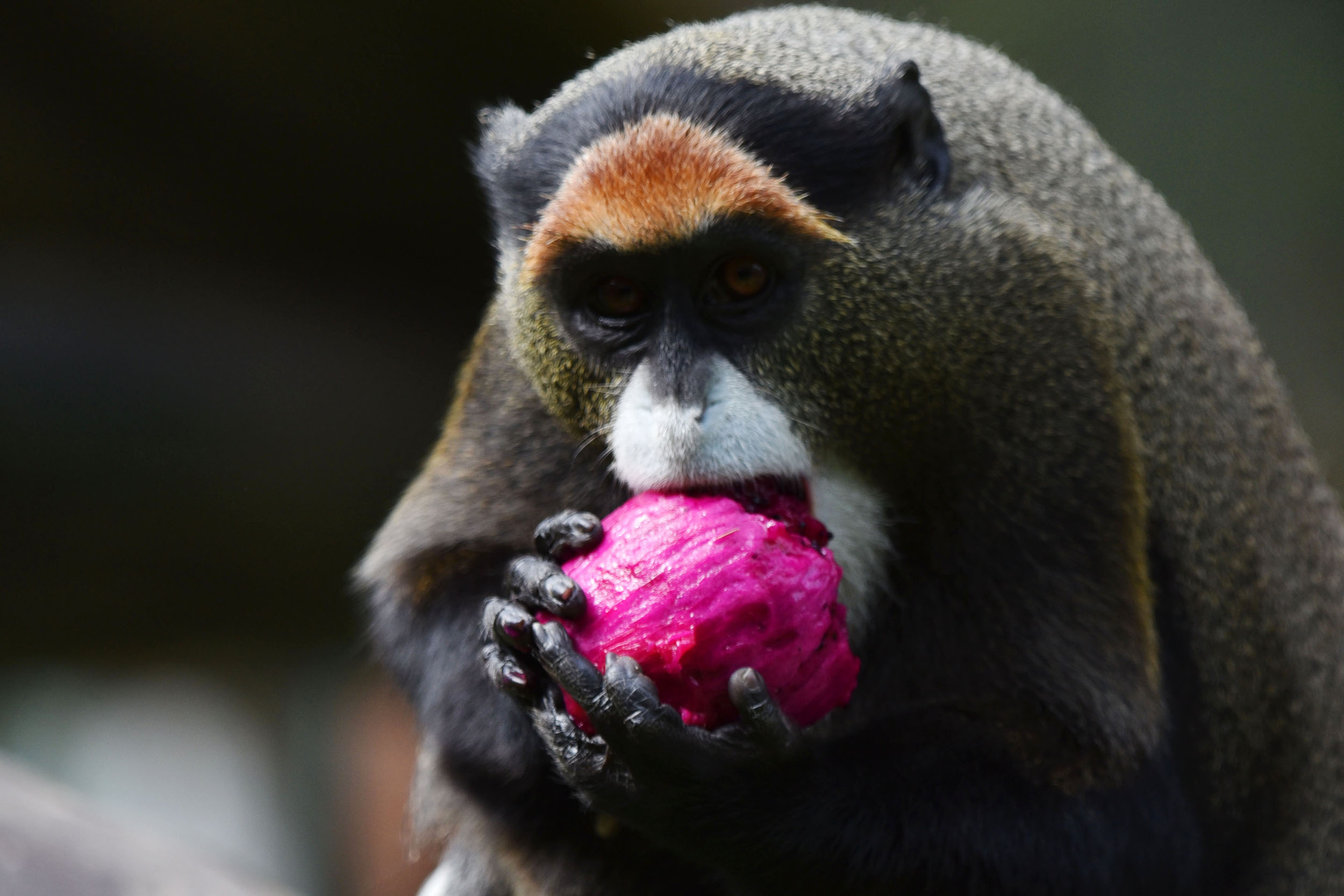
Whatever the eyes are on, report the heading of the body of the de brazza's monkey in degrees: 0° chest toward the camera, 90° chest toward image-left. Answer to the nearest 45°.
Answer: approximately 45°
